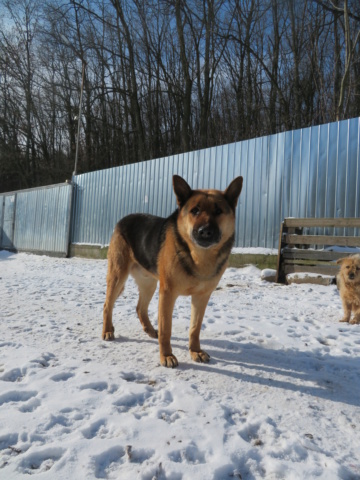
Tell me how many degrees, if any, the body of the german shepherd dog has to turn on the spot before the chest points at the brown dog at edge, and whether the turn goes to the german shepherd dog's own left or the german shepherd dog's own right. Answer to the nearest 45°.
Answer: approximately 90° to the german shepherd dog's own left

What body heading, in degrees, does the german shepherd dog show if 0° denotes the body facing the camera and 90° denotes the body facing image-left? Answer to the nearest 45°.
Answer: approximately 315°

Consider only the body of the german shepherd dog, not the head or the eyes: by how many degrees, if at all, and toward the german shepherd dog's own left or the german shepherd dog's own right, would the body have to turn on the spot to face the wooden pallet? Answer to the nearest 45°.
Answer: approximately 90° to the german shepherd dog's own left

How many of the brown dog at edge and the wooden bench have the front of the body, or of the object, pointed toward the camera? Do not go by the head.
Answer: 2

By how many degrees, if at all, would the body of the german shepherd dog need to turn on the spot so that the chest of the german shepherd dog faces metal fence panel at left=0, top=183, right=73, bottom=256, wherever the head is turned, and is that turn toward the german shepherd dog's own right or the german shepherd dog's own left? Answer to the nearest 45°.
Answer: approximately 180°

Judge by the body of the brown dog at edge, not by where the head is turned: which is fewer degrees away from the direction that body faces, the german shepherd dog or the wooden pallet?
the german shepherd dog

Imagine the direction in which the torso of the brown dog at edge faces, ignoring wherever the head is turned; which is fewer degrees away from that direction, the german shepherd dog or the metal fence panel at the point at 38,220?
the german shepherd dog

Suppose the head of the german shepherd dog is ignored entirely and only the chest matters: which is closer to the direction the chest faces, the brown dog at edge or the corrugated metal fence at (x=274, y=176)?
the brown dog at edge

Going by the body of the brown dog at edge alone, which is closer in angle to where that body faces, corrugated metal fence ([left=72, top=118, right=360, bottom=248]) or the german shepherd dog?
the german shepherd dog

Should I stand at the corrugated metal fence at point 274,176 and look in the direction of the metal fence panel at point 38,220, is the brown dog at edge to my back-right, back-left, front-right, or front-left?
back-left

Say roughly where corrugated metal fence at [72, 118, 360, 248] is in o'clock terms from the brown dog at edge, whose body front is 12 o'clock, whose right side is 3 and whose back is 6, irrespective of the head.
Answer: The corrugated metal fence is roughly at 5 o'clock from the brown dog at edge.
